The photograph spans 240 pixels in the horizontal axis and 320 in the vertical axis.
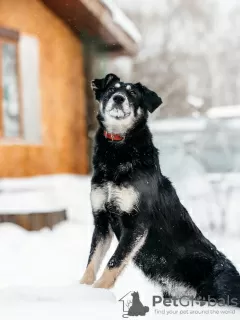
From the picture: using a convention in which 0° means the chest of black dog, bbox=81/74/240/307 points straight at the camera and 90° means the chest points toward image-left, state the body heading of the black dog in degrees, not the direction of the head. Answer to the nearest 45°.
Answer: approximately 45°

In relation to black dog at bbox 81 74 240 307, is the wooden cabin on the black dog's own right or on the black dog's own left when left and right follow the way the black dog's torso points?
on the black dog's own right
